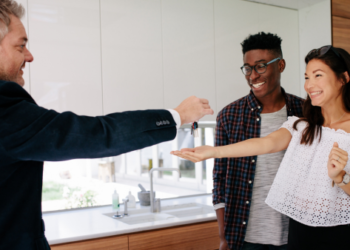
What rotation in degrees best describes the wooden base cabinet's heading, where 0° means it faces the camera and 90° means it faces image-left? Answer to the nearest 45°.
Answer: approximately 315°

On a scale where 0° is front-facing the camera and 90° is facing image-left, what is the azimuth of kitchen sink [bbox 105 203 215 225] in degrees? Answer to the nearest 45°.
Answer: approximately 315°

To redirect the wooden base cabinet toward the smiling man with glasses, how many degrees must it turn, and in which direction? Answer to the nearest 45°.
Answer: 0° — it already faces them

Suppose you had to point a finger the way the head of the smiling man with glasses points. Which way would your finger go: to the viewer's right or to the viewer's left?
to the viewer's left

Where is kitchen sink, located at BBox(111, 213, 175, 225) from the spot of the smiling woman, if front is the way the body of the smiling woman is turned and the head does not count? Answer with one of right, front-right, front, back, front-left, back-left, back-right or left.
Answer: right

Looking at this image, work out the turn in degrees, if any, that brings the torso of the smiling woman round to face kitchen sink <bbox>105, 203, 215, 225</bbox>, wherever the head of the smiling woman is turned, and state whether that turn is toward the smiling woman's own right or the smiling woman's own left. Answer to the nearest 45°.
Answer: approximately 90° to the smiling woman's own right

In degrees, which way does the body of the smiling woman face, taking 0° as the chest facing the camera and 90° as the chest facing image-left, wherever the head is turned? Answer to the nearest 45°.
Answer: approximately 45°

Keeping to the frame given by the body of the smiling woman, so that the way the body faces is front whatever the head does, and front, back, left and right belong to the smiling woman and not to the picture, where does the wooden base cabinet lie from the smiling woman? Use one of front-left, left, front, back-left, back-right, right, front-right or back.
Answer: right

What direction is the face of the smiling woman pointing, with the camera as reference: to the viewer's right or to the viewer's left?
to the viewer's left
